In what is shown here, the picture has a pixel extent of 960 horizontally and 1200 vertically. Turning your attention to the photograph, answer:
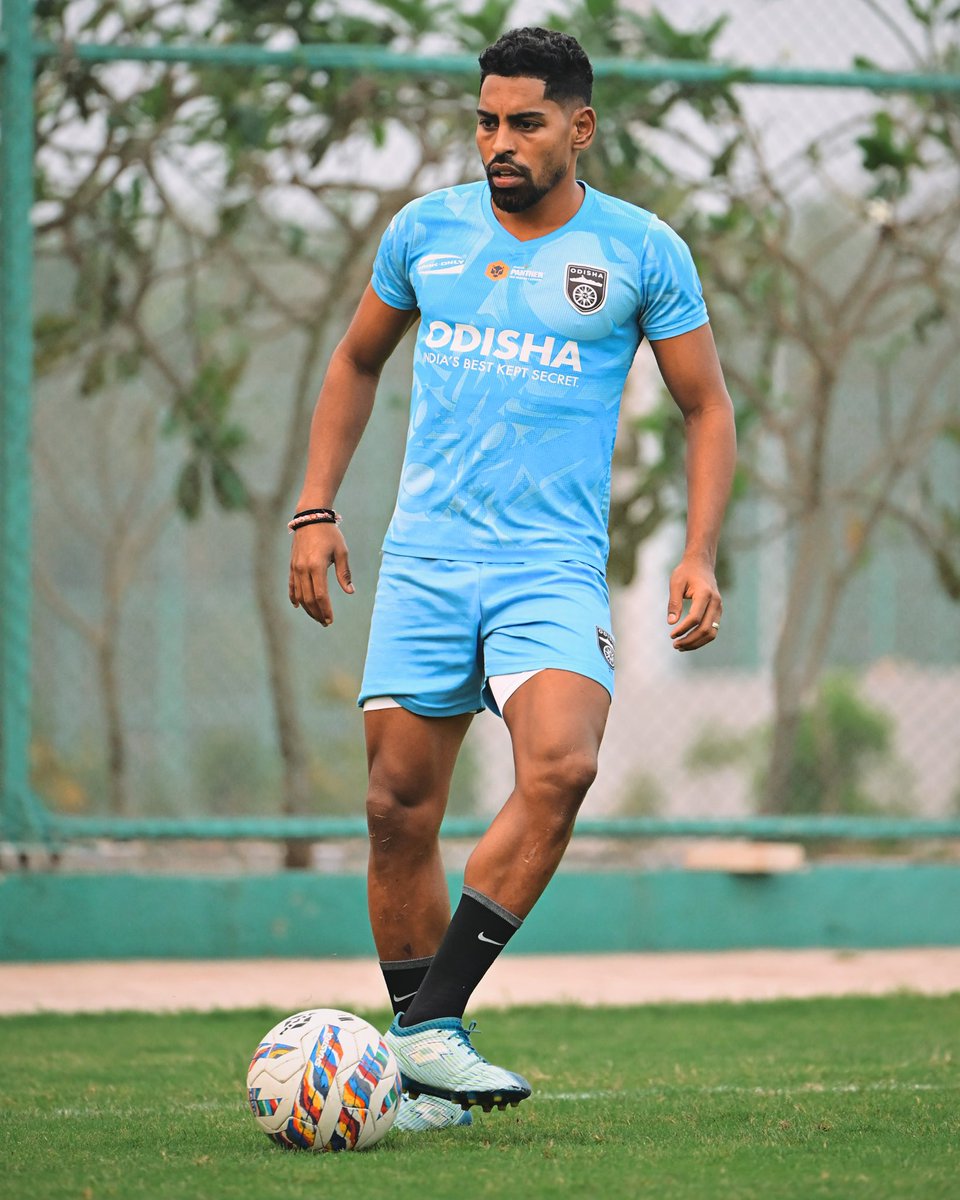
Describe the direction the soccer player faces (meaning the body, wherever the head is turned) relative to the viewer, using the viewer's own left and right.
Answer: facing the viewer
